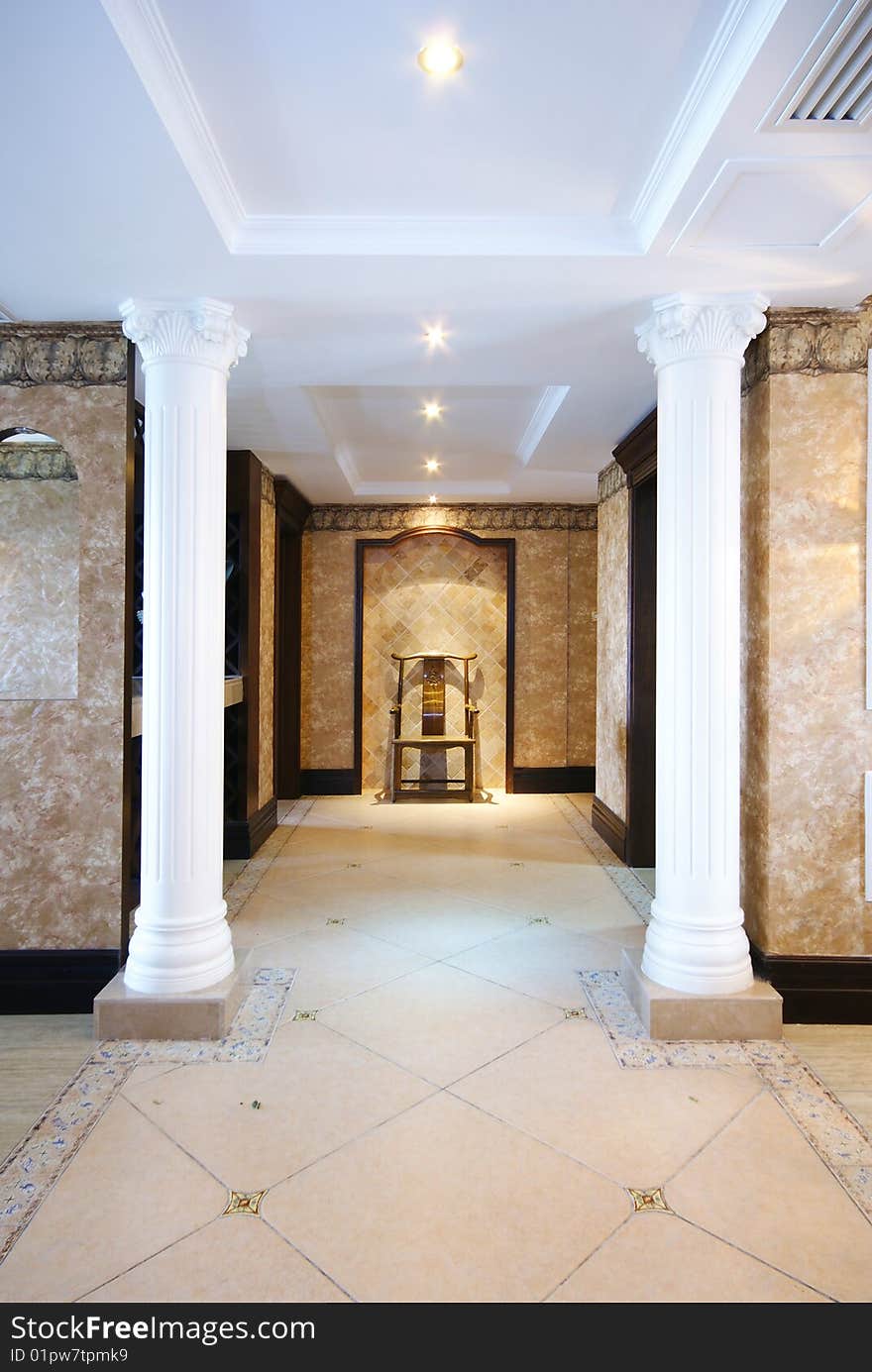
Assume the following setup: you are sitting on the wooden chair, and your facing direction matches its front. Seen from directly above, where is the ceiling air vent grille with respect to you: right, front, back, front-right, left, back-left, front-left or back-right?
front

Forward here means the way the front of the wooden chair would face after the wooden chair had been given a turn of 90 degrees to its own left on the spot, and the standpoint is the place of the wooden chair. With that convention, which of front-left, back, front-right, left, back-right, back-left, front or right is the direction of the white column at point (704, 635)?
right

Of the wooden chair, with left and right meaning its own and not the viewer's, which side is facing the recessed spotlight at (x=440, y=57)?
front

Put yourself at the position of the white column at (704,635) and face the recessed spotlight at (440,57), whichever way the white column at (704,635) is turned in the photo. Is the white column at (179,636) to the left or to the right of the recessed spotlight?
right

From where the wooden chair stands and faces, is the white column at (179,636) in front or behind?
in front

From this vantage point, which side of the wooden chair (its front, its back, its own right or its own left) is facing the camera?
front

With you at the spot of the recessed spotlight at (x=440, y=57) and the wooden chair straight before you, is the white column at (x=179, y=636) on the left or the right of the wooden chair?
left

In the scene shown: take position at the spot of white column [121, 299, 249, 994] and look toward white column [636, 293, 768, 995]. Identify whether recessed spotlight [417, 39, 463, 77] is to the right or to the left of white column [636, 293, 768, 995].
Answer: right
